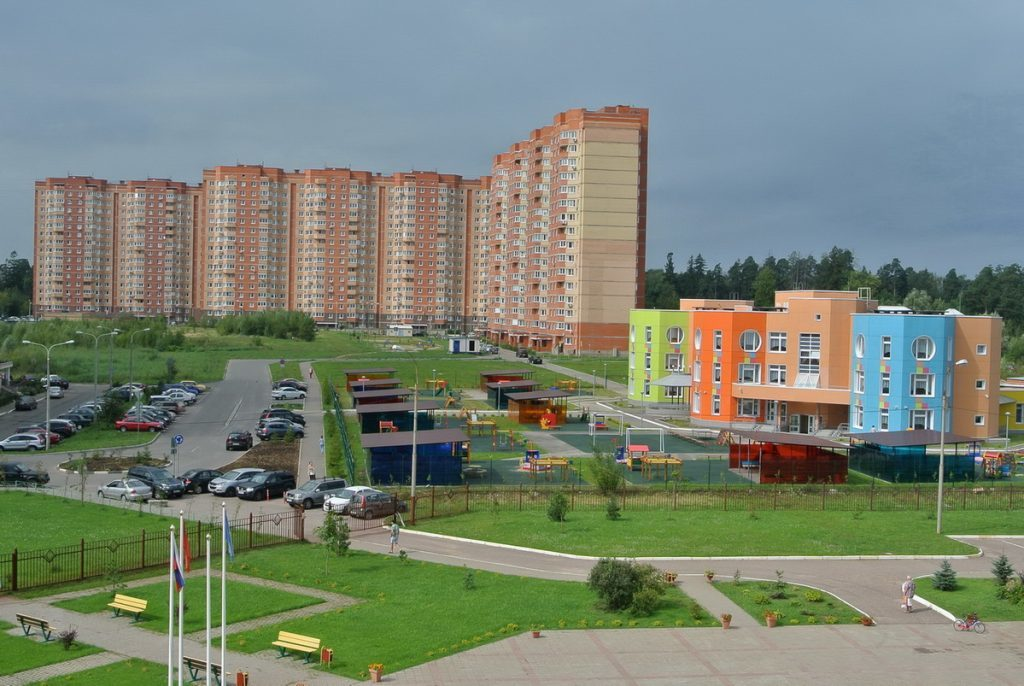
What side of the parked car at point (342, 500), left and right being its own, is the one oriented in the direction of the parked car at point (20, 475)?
right

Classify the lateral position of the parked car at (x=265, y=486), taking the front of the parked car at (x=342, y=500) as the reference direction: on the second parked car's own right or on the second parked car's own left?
on the second parked car's own right

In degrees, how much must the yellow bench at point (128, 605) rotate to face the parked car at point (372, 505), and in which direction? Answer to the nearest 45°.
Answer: approximately 180°

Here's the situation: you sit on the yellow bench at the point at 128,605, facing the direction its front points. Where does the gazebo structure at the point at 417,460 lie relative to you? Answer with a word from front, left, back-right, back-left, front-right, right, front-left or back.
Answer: back

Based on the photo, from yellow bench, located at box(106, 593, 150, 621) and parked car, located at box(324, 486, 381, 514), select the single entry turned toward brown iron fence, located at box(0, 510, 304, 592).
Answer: the parked car

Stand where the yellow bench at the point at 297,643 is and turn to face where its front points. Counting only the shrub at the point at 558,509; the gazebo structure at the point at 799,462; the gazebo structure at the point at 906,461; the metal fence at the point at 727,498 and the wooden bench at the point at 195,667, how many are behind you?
4

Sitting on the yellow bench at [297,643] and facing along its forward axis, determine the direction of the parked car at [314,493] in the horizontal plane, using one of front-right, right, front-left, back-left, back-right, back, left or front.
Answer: back-right

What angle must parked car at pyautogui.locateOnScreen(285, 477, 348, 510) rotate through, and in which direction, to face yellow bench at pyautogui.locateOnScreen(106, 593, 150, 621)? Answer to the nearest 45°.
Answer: approximately 45° to its left

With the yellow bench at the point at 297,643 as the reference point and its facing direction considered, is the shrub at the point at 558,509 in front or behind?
behind

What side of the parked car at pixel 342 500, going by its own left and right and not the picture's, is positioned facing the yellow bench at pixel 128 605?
front

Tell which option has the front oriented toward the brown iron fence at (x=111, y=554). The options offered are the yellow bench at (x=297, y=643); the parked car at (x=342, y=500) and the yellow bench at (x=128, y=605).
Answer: the parked car

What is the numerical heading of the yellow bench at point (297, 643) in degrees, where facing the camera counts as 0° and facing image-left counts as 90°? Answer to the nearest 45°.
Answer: approximately 45°

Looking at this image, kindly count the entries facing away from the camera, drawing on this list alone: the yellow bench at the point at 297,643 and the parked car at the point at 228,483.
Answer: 0

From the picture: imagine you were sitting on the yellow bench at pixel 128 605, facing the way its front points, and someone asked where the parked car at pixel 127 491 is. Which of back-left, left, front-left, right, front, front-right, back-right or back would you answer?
back-right

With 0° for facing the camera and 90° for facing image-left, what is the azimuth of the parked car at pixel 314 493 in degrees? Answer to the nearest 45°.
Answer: approximately 45°
